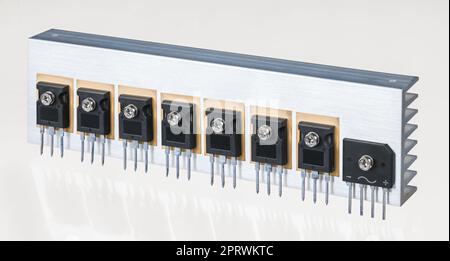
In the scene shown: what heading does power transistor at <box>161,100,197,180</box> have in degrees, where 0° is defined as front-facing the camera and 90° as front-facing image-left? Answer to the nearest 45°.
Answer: approximately 45°

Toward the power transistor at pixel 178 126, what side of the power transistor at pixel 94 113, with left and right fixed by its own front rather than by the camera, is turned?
left

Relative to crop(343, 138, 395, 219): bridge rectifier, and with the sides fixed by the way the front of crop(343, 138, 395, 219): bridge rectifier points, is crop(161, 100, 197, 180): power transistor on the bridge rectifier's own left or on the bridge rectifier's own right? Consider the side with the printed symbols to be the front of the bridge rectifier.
on the bridge rectifier's own right

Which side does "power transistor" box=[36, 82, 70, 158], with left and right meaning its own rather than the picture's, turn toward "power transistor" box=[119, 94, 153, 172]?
left

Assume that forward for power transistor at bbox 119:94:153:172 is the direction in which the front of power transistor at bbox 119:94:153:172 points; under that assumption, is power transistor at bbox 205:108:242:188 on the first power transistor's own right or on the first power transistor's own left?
on the first power transistor's own left

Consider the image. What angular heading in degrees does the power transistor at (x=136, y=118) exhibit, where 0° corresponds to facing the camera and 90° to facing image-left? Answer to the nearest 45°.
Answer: approximately 45°
